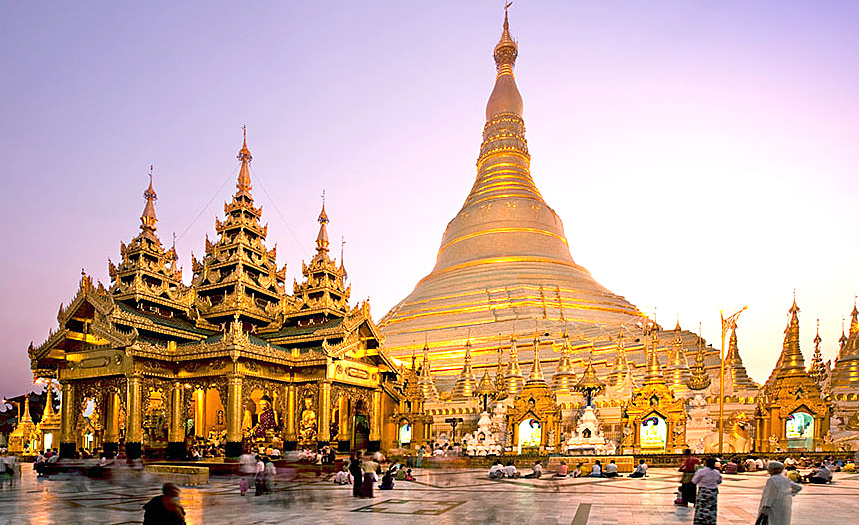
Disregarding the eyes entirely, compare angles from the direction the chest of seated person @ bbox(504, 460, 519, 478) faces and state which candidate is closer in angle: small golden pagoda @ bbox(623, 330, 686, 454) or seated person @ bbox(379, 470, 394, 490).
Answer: the small golden pagoda

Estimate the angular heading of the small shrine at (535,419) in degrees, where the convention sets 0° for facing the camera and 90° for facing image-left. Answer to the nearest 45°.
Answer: approximately 0°

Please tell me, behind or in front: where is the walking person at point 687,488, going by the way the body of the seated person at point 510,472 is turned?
behind

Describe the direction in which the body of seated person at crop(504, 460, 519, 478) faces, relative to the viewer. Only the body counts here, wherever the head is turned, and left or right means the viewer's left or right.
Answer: facing away from the viewer

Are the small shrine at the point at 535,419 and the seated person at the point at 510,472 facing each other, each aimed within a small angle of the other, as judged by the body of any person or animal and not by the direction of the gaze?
yes

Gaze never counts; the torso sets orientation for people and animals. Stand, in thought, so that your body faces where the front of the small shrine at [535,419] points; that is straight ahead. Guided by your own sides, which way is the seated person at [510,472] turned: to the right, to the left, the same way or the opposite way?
the opposite way

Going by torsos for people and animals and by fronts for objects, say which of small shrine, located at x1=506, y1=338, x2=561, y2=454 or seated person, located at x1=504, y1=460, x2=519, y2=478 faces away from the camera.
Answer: the seated person

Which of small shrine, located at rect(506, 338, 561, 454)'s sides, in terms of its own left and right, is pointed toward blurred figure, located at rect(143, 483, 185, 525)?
front

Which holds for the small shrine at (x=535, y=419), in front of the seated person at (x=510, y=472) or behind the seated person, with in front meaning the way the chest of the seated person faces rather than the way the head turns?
in front

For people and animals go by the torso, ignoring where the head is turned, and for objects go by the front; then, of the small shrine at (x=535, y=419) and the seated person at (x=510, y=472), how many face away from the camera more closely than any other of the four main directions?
1

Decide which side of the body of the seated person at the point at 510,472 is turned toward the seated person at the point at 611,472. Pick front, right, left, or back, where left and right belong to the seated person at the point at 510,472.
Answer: right
